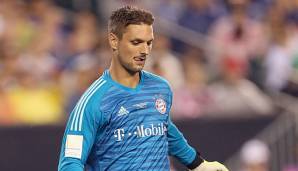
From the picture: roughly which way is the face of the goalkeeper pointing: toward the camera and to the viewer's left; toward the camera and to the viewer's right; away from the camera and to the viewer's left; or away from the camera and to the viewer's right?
toward the camera and to the viewer's right

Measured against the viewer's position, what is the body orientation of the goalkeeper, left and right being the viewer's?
facing the viewer and to the right of the viewer
